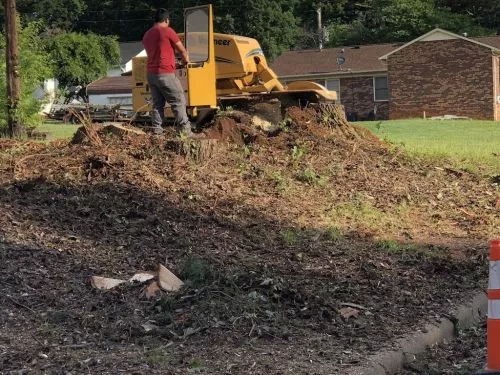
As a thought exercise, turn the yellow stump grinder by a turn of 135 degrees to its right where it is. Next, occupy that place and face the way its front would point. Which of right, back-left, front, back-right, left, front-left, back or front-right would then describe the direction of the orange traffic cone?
front-left

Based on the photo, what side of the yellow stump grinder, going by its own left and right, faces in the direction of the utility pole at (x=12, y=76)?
back

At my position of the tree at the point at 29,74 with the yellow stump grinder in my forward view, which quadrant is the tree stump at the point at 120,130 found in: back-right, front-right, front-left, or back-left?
front-right

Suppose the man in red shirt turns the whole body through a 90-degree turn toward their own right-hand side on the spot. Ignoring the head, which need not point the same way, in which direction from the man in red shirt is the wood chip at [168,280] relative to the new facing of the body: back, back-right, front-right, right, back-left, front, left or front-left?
front-right

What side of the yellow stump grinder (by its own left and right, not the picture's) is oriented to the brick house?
left

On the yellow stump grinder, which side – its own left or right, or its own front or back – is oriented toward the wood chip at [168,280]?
right

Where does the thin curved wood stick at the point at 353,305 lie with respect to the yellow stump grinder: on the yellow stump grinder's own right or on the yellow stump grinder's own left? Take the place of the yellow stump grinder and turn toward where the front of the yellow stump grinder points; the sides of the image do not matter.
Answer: on the yellow stump grinder's own right

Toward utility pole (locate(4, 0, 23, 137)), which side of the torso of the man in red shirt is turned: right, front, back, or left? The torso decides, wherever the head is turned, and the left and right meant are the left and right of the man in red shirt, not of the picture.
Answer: left

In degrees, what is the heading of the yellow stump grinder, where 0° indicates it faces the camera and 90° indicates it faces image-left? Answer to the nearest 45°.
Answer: approximately 270°

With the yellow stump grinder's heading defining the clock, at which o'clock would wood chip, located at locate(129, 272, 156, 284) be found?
The wood chip is roughly at 3 o'clock from the yellow stump grinder.

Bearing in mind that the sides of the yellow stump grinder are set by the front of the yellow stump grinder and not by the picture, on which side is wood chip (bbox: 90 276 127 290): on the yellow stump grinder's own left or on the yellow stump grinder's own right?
on the yellow stump grinder's own right

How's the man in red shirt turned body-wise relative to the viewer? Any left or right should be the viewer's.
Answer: facing away from the viewer and to the right of the viewer

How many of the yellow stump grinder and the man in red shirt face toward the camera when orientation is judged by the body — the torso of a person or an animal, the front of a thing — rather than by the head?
0

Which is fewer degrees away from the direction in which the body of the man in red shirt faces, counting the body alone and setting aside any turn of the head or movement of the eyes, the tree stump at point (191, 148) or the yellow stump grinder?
the yellow stump grinder

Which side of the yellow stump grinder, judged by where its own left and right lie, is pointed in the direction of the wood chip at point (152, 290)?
right

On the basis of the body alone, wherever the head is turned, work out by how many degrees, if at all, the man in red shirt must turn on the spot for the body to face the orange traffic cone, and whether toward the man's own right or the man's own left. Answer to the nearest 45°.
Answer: approximately 135° to the man's own right

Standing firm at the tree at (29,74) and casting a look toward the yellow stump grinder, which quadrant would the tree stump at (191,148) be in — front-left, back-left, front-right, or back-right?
front-right
